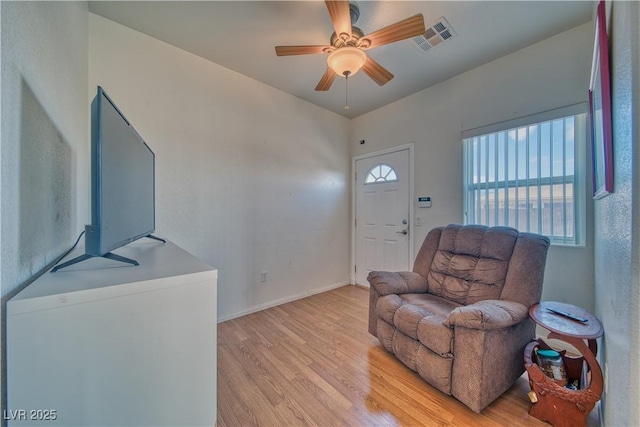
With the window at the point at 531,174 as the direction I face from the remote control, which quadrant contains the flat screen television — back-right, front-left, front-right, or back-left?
back-left

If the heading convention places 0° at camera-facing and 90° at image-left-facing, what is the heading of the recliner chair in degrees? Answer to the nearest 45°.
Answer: approximately 45°

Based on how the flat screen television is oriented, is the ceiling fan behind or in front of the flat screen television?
in front

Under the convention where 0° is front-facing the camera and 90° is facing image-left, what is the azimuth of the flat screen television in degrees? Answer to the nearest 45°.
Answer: approximately 270°

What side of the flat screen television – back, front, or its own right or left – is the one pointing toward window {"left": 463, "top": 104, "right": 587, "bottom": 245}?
front

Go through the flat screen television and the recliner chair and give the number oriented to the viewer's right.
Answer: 1

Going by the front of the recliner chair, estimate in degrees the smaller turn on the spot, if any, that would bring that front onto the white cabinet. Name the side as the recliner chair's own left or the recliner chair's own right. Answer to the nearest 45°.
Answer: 0° — it already faces it

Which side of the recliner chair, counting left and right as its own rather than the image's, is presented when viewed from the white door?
right

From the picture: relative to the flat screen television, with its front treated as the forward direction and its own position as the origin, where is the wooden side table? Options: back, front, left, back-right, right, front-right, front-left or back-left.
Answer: front-right
